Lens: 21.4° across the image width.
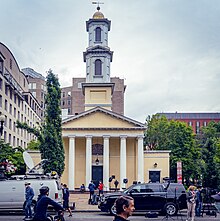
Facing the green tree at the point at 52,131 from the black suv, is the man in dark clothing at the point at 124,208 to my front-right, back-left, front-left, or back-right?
back-left

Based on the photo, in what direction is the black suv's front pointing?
to the viewer's left

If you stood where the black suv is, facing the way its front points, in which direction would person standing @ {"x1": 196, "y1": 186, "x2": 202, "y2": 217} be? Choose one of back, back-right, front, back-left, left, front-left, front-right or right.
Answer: back

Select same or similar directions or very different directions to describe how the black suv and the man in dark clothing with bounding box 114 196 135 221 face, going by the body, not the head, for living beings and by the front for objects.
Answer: very different directions

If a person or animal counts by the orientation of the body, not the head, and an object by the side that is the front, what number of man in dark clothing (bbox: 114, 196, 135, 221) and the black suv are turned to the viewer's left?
1

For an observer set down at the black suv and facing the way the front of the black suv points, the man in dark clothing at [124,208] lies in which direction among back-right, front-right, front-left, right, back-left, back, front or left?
left

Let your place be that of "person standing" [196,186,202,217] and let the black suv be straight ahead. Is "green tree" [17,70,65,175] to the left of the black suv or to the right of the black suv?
right
